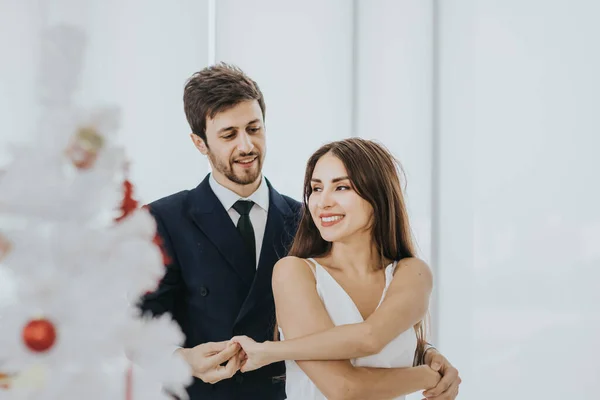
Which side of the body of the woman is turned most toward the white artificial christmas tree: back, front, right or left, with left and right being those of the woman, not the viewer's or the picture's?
front

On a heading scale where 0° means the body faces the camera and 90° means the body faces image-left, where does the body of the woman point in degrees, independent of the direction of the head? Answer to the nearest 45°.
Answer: approximately 0°
